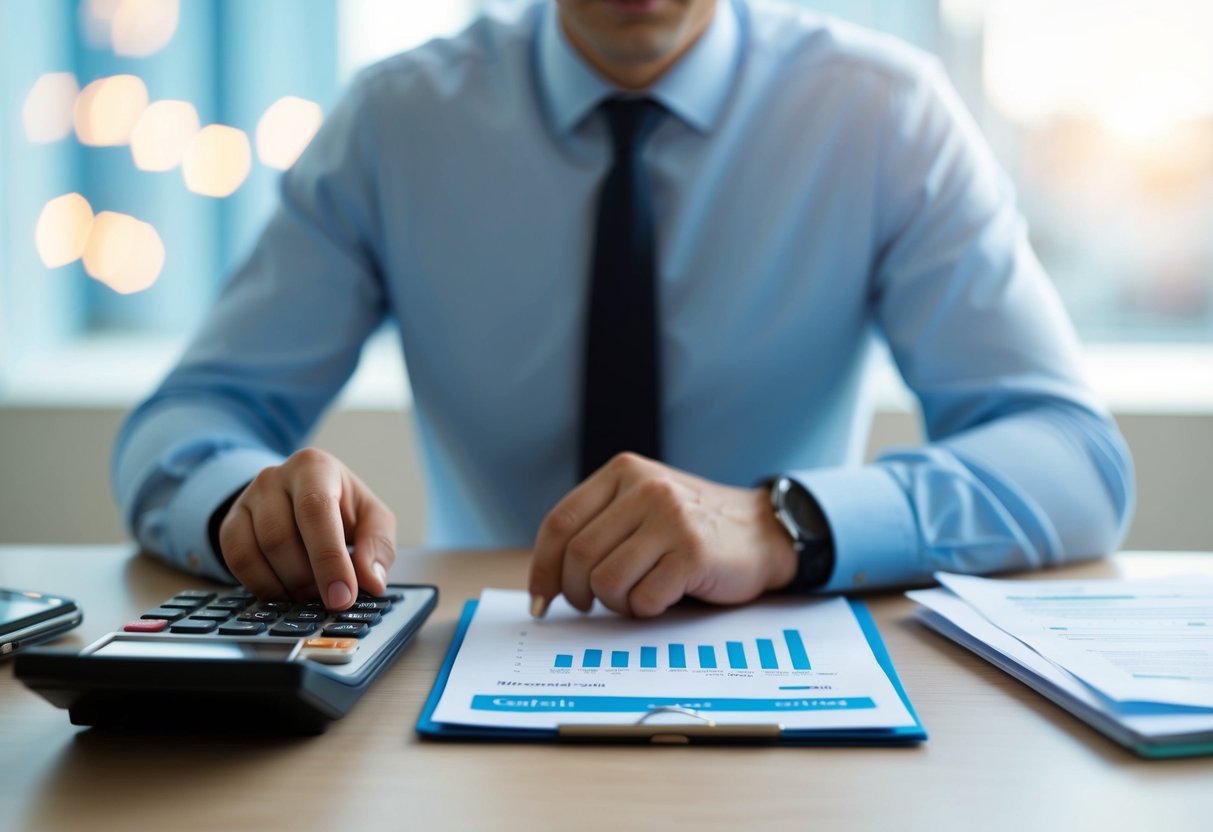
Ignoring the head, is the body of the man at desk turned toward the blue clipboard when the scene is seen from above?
yes

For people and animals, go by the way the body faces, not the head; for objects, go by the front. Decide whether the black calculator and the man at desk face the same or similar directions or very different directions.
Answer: very different directions

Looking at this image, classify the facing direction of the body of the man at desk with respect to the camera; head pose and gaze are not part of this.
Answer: toward the camera

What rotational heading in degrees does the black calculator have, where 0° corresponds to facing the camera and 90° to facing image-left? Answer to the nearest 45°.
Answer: approximately 180°

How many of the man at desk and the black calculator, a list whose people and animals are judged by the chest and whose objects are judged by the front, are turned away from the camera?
1

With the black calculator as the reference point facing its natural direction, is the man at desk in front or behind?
in front

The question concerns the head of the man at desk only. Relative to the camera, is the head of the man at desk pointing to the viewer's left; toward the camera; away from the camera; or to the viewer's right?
toward the camera

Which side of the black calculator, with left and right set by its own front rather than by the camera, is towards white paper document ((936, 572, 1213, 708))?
right

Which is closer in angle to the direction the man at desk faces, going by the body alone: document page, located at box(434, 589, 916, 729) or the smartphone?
the document page

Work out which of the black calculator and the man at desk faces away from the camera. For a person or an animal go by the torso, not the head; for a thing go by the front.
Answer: the black calculator

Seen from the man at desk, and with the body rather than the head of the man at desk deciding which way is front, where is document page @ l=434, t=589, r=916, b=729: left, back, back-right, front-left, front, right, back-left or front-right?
front

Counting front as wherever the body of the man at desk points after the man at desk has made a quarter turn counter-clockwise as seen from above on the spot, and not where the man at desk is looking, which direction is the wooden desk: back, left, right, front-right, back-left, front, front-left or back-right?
right
